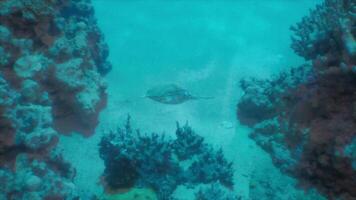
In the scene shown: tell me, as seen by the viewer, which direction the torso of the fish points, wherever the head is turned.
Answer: to the viewer's left
